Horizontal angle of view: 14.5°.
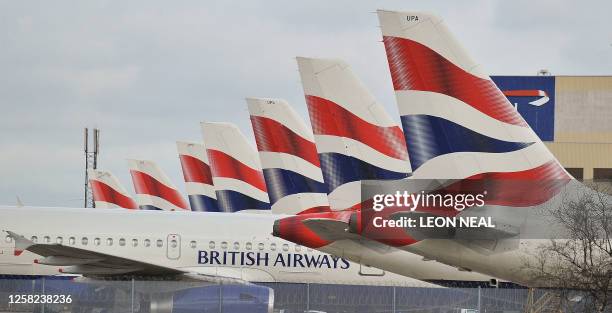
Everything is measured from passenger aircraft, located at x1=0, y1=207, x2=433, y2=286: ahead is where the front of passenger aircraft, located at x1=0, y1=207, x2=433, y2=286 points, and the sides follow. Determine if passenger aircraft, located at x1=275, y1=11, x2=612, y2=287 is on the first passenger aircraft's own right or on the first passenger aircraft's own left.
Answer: on the first passenger aircraft's own right

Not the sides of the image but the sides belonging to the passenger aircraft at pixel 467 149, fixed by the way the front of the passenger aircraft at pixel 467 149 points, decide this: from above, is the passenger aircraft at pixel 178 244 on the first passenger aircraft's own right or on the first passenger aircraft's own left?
on the first passenger aircraft's own left
